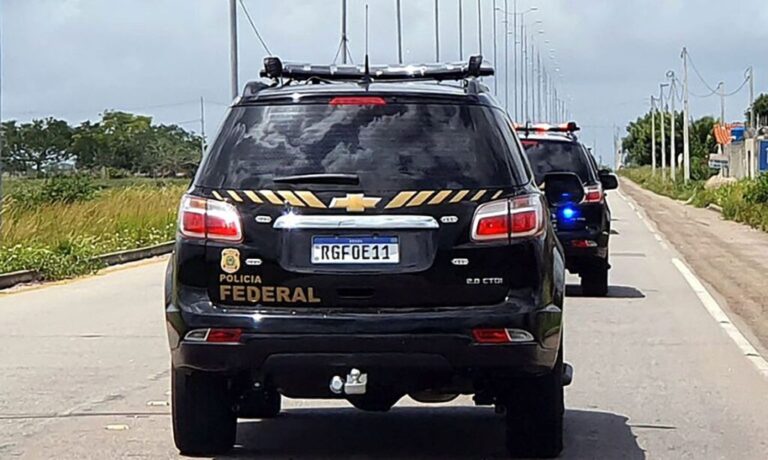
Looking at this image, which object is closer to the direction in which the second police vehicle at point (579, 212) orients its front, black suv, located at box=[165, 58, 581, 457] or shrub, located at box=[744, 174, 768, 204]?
the shrub

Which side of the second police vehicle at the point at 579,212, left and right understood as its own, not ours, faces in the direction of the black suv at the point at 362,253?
back

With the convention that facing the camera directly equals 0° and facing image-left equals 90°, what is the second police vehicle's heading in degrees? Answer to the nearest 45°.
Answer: approximately 180°

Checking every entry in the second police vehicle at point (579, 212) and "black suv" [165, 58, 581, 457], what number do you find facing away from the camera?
2

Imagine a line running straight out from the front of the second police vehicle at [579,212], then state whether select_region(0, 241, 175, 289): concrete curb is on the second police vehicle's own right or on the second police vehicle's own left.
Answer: on the second police vehicle's own left

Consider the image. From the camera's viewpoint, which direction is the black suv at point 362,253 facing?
away from the camera

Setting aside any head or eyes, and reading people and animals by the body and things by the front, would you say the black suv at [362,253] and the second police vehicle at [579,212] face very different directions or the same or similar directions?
same or similar directions

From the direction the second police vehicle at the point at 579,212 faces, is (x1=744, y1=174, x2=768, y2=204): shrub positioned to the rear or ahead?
ahead

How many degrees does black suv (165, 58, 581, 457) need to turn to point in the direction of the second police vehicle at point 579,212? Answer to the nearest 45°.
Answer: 0° — it already faces it
